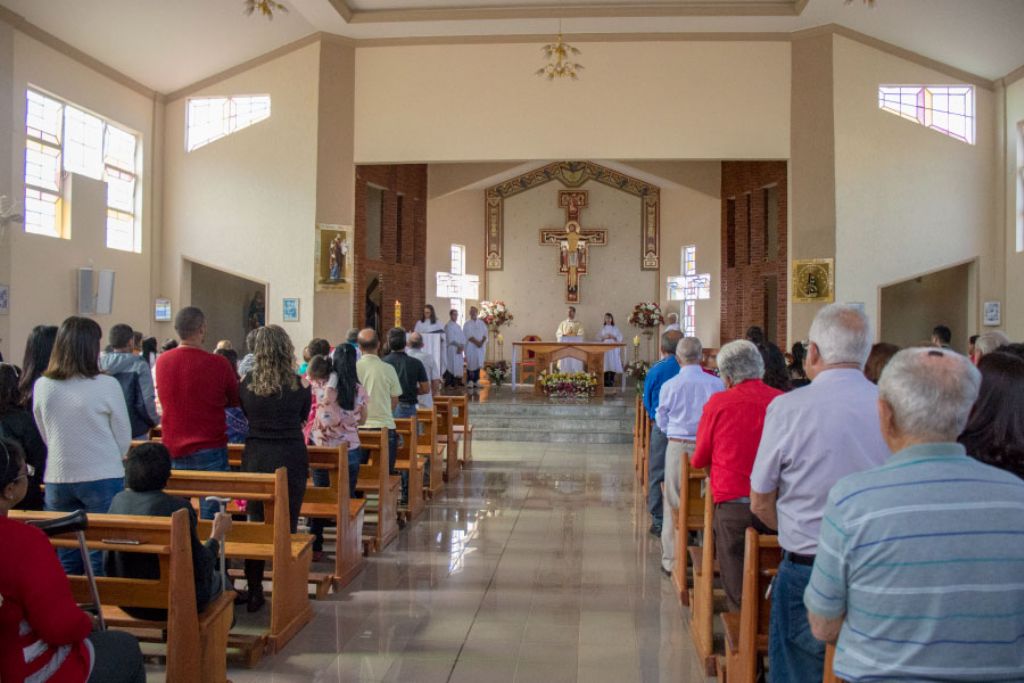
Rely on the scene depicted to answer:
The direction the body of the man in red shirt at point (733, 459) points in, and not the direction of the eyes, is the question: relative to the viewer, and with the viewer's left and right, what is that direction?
facing away from the viewer and to the left of the viewer

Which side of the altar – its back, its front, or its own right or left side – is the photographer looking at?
front

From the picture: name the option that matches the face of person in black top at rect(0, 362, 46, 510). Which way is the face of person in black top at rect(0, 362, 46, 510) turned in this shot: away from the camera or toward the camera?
away from the camera

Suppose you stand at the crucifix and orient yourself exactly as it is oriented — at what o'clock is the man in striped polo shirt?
The man in striped polo shirt is roughly at 12 o'clock from the crucifix.

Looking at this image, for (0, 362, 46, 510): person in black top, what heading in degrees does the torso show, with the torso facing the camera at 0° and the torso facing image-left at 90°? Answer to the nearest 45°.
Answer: approximately 180°

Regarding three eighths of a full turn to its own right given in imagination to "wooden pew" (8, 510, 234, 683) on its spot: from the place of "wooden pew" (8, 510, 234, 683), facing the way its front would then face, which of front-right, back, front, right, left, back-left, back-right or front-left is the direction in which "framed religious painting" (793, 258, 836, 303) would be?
back-left

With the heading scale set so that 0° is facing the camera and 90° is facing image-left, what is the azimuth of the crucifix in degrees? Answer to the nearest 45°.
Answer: approximately 0°

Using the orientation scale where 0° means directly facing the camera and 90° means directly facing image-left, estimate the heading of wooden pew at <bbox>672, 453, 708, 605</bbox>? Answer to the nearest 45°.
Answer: approximately 180°

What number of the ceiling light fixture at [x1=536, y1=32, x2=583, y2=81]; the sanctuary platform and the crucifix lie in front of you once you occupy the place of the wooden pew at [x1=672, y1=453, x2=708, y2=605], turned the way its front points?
3

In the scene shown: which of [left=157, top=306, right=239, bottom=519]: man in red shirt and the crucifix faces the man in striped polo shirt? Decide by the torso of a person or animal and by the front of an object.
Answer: the crucifix

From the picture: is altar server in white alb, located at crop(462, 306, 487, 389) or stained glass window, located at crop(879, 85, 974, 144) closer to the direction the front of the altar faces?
the stained glass window

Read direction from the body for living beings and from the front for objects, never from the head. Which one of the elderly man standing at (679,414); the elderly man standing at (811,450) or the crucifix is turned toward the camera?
the crucifix

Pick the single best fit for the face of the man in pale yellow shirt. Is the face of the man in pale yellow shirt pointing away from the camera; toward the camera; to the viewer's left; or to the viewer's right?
away from the camera

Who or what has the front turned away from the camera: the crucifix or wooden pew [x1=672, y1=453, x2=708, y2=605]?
the wooden pew

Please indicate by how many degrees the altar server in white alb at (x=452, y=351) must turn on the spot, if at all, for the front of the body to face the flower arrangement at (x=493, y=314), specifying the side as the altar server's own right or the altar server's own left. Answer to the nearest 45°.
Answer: approximately 90° to the altar server's own left
